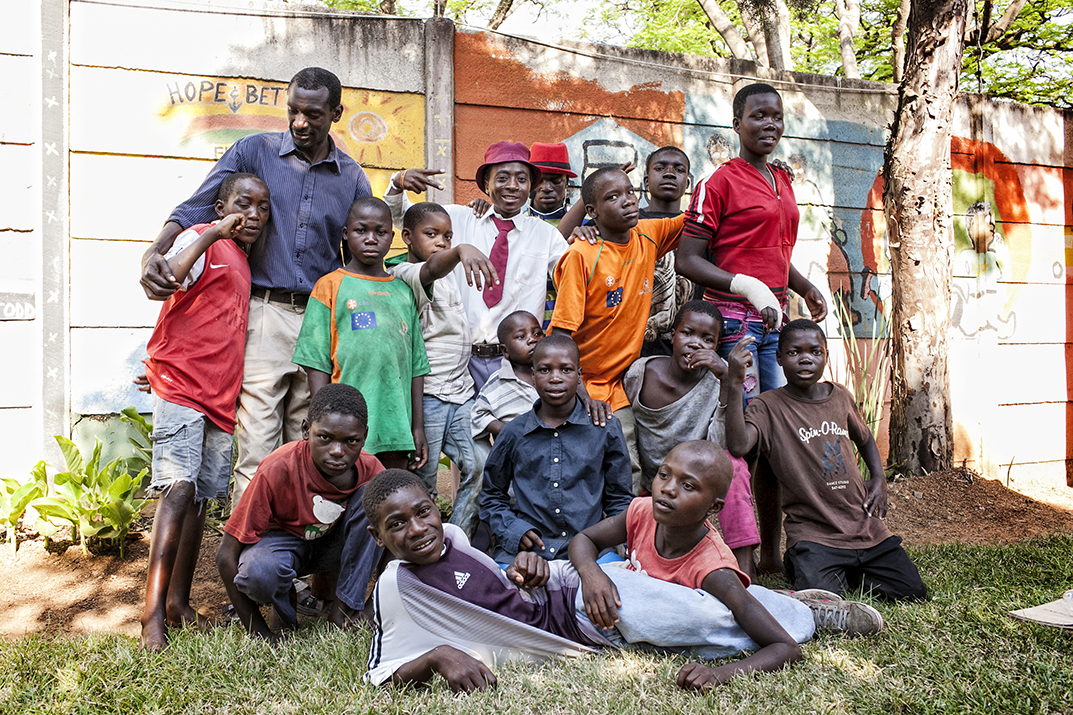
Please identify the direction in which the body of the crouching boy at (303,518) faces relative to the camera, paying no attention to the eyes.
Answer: toward the camera

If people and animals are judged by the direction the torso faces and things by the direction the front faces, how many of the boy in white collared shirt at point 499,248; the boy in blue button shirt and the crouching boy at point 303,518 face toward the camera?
3

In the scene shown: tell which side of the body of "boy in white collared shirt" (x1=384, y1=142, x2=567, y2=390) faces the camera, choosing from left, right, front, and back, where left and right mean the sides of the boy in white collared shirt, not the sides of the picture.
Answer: front

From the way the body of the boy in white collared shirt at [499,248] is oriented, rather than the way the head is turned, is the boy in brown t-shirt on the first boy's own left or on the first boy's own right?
on the first boy's own left

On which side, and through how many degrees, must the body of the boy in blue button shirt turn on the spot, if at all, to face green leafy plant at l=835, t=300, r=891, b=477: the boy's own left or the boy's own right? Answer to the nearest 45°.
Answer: approximately 135° to the boy's own left
